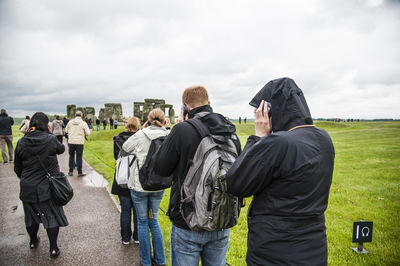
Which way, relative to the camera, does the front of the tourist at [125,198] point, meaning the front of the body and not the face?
away from the camera

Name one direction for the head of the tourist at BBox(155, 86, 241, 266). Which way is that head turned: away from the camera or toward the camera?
away from the camera

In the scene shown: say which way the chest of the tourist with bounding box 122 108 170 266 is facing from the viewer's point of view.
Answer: away from the camera

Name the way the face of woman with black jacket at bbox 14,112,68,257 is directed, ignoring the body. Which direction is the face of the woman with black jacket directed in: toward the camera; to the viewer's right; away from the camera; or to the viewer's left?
away from the camera

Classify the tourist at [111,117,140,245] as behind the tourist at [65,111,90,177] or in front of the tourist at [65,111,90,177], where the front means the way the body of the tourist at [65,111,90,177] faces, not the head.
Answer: behind

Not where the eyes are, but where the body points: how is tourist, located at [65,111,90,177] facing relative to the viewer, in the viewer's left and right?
facing away from the viewer

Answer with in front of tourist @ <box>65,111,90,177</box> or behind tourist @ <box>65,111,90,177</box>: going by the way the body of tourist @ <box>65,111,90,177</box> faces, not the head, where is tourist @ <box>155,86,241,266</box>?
behind

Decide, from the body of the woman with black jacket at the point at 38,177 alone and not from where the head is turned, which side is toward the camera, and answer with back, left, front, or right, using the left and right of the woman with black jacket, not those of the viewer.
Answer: back

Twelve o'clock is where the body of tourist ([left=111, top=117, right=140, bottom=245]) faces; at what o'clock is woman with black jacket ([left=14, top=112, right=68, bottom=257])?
The woman with black jacket is roughly at 9 o'clock from the tourist.

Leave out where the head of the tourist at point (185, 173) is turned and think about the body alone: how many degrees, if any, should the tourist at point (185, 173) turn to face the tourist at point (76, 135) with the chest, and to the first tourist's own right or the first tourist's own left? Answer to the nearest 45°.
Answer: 0° — they already face them

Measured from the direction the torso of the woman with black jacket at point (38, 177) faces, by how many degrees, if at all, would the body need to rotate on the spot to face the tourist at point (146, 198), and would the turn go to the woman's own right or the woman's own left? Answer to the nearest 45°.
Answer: approximately 135° to the woman's own right
